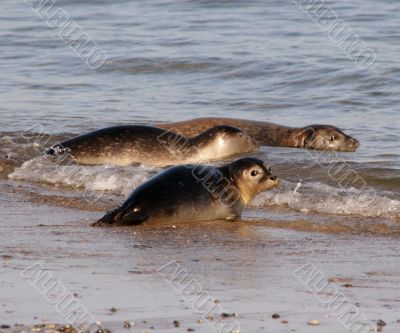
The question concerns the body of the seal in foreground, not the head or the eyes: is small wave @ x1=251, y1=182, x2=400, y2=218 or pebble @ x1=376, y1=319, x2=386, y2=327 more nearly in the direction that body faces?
the small wave

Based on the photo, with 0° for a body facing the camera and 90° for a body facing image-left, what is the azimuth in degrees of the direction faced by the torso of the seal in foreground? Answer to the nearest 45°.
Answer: approximately 270°

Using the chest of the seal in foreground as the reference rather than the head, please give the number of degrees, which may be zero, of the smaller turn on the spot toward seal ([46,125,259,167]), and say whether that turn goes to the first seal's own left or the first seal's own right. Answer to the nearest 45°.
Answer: approximately 90° to the first seal's own left

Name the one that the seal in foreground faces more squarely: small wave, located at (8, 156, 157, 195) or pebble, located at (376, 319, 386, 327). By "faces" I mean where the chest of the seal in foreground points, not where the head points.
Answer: the pebble

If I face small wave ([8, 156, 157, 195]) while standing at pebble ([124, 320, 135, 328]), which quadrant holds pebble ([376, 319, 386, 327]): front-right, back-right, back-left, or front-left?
back-right

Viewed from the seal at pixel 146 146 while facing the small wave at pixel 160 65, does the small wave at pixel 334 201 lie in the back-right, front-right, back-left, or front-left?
back-right

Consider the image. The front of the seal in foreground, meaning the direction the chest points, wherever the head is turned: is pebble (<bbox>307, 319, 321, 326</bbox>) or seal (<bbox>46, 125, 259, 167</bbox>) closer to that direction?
the pebble

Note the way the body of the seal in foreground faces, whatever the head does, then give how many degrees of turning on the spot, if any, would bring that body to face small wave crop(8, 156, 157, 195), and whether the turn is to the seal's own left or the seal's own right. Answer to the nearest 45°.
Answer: approximately 135° to the seal's own left

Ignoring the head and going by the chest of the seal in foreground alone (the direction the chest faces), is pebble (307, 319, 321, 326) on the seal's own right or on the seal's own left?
on the seal's own right
